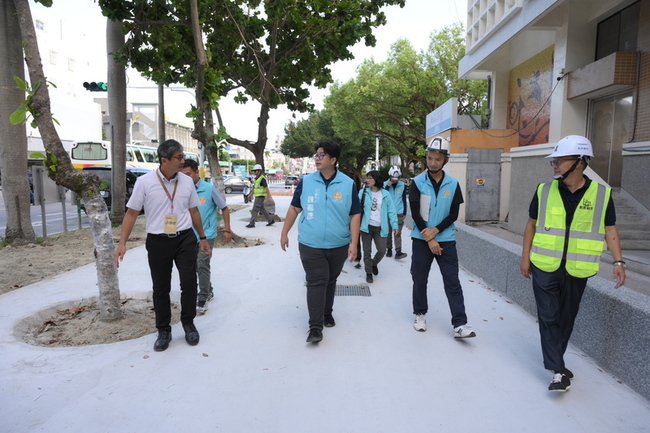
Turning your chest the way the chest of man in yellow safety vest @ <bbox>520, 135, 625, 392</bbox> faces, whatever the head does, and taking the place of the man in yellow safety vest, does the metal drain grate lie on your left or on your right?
on your right

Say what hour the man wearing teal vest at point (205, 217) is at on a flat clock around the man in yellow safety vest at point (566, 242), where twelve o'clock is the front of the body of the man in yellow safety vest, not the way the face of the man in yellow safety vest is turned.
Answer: The man wearing teal vest is roughly at 3 o'clock from the man in yellow safety vest.

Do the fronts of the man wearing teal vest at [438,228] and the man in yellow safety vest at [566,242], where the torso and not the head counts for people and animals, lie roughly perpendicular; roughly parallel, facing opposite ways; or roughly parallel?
roughly parallel

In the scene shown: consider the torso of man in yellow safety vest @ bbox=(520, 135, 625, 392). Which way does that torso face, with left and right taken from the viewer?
facing the viewer

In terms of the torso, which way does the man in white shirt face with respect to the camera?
toward the camera

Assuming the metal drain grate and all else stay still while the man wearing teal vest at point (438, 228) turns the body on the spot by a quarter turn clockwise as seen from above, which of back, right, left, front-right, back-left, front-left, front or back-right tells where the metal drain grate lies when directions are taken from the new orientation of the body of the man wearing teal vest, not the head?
front-right

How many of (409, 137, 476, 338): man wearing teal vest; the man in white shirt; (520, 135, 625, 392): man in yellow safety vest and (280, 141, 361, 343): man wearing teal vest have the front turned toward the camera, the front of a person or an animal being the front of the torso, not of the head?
4

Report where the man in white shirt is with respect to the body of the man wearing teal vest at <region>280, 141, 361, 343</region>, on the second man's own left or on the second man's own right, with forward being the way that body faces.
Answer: on the second man's own right

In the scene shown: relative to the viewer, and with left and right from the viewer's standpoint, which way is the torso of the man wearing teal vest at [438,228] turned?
facing the viewer

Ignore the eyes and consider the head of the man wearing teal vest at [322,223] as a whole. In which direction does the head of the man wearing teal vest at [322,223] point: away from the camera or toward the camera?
toward the camera

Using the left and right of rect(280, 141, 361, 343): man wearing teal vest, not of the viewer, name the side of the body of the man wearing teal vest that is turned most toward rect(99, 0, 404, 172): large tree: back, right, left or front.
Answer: back
